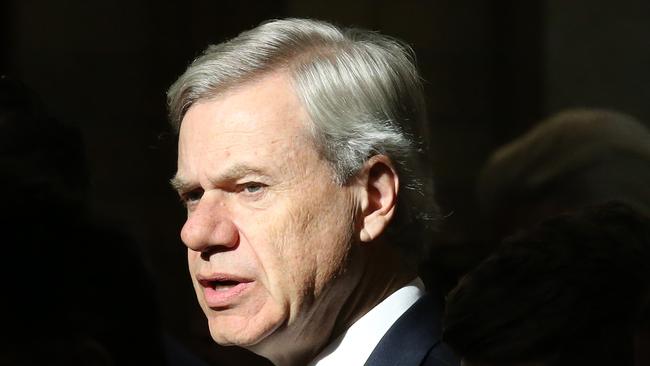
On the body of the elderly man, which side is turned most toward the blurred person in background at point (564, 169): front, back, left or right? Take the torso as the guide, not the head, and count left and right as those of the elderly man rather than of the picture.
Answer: back

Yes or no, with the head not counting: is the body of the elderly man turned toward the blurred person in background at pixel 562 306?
no

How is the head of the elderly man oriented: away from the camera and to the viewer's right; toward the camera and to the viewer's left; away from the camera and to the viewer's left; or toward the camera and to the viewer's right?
toward the camera and to the viewer's left

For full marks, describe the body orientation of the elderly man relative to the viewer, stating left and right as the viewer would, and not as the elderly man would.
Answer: facing the viewer and to the left of the viewer
